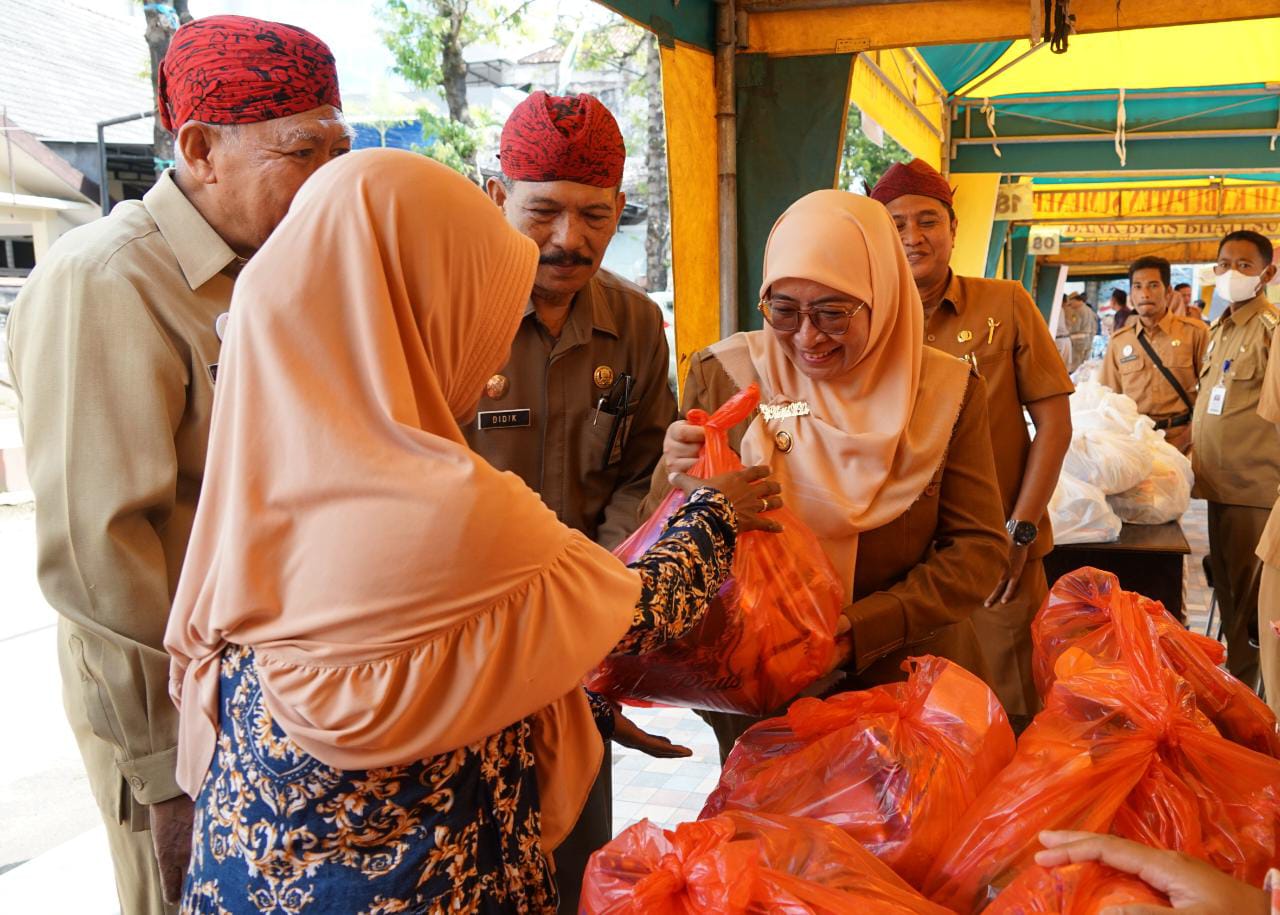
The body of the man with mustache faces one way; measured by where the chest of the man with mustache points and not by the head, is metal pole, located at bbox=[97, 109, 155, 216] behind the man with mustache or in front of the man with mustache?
behind

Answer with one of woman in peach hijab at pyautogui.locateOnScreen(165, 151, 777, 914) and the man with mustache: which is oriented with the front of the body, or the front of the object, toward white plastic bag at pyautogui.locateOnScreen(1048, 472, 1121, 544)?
the woman in peach hijab

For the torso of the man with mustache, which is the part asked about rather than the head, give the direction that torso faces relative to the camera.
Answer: toward the camera

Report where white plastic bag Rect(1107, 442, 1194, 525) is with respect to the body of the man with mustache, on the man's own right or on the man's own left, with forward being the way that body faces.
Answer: on the man's own left

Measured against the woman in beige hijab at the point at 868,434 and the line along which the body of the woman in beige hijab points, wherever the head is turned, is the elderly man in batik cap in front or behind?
in front

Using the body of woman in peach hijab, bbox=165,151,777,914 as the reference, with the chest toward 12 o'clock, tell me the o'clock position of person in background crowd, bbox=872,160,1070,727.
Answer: The person in background crowd is roughly at 12 o'clock from the woman in peach hijab.

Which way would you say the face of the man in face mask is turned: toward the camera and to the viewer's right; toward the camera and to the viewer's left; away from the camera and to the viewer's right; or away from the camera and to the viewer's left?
toward the camera and to the viewer's left

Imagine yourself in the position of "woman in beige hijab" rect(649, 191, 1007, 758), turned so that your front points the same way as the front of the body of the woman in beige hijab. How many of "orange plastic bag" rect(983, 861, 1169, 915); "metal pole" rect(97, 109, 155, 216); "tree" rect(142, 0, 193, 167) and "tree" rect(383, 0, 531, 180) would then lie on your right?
3

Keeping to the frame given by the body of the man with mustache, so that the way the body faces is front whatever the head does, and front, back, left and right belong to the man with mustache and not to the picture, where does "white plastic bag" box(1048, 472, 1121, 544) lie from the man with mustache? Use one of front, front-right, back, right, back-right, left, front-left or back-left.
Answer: back-left

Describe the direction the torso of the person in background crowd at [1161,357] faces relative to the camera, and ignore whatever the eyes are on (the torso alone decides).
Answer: toward the camera

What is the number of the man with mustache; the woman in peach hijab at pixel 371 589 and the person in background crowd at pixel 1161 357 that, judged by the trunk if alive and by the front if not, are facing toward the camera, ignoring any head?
2

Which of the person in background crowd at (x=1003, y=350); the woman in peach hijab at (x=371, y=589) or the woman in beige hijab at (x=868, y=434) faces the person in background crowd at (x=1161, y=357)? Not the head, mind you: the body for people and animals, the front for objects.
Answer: the woman in peach hijab

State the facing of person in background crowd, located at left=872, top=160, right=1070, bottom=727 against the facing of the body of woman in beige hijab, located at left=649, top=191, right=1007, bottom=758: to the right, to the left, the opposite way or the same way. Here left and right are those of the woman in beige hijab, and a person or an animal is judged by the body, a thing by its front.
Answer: the same way

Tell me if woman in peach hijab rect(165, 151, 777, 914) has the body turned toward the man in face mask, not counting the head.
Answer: yes

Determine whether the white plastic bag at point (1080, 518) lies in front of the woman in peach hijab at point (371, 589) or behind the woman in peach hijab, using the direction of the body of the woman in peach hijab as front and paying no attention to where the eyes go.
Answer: in front

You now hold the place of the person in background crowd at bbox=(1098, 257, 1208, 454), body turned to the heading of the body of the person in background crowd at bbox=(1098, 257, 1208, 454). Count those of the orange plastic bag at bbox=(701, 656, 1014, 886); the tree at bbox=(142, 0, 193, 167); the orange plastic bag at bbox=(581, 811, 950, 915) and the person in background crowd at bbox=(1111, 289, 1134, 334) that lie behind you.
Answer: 1

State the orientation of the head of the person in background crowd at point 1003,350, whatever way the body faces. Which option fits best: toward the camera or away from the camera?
toward the camera

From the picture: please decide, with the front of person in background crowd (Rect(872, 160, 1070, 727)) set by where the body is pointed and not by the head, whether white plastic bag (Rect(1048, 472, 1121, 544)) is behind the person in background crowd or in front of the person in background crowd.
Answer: behind

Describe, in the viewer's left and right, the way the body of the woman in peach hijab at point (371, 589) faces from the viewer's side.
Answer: facing away from the viewer and to the right of the viewer

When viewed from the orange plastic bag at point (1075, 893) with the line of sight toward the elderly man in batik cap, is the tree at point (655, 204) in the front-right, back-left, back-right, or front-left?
front-right
